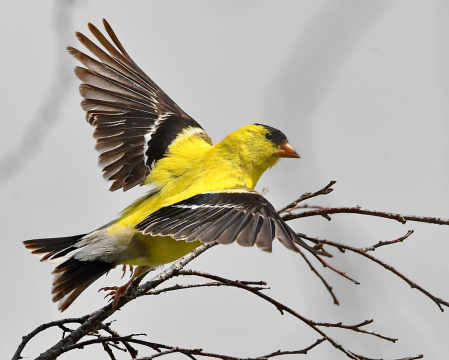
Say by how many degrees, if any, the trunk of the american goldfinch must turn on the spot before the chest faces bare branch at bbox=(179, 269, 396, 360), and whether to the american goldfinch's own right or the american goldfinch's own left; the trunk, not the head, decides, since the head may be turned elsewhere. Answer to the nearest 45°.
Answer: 0° — it already faces it

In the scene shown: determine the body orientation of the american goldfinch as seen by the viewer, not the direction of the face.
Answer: to the viewer's right

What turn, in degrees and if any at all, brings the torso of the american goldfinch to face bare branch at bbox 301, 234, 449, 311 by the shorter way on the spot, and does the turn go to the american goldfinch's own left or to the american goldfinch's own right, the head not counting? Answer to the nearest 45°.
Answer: approximately 45° to the american goldfinch's own right

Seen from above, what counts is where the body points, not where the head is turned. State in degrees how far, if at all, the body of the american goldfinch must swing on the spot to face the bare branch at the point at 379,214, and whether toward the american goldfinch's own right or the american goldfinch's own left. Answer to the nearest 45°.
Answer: approximately 45° to the american goldfinch's own right

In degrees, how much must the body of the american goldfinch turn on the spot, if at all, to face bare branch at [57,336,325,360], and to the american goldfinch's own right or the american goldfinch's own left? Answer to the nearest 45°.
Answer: approximately 90° to the american goldfinch's own right

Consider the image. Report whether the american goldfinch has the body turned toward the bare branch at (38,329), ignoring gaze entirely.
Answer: no
